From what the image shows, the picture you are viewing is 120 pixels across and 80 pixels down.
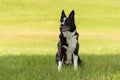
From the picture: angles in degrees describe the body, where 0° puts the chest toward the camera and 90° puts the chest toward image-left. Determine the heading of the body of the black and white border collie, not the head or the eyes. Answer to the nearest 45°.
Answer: approximately 0°
